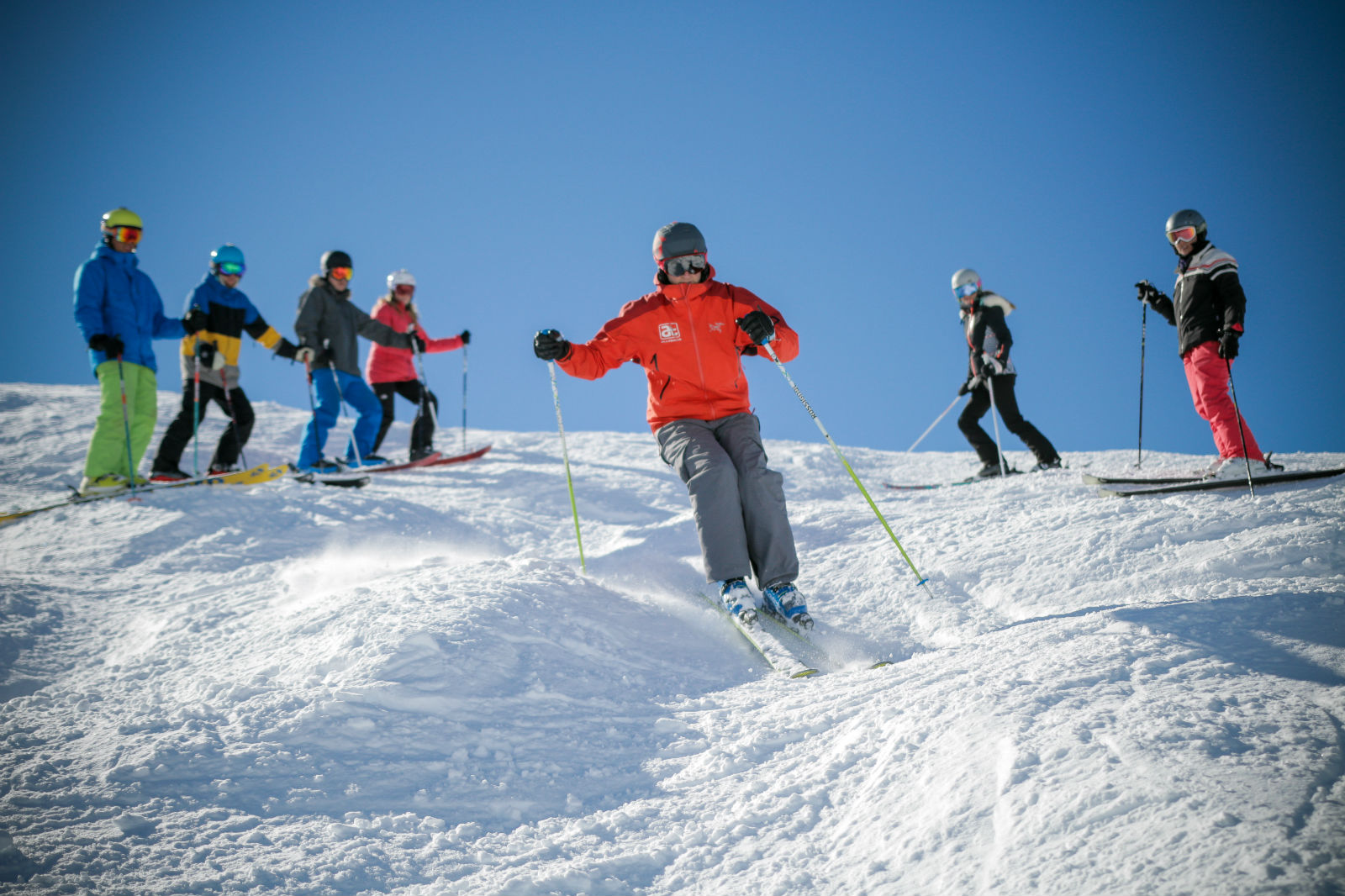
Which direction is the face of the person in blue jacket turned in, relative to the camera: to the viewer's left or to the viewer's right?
to the viewer's right

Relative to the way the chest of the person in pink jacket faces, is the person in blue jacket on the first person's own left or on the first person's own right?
on the first person's own right

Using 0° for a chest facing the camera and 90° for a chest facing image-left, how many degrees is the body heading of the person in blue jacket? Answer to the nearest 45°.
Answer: approximately 315°

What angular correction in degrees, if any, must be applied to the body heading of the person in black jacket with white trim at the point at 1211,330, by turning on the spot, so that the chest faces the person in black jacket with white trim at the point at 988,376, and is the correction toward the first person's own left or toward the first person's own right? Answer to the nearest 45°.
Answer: approximately 90° to the first person's own right

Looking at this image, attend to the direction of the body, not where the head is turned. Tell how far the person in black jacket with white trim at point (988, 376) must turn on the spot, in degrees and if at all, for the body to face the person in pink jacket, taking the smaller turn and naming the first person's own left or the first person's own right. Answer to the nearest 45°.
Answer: approximately 45° to the first person's own right

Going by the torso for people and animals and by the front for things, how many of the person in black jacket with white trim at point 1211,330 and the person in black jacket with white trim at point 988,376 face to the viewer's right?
0

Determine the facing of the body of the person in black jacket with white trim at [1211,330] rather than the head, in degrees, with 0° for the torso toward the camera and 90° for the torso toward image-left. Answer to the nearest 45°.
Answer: approximately 45°

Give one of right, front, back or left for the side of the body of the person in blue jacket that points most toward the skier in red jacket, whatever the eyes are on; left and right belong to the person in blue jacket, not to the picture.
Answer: front

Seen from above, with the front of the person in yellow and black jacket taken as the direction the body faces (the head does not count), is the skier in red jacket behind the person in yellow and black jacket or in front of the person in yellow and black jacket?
in front

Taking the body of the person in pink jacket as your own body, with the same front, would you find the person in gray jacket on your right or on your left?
on your right

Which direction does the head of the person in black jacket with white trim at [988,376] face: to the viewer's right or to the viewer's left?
to the viewer's left
